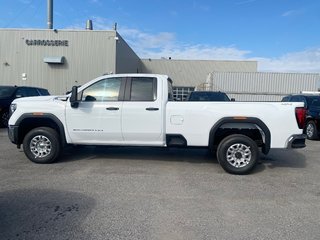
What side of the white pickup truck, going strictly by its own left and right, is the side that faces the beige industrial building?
right

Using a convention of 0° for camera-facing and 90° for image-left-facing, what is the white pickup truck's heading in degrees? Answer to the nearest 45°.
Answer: approximately 90°
